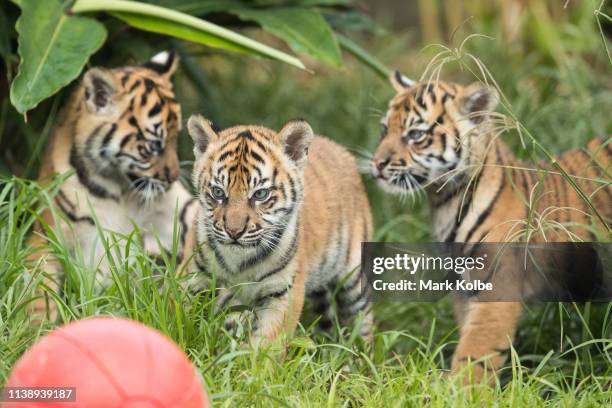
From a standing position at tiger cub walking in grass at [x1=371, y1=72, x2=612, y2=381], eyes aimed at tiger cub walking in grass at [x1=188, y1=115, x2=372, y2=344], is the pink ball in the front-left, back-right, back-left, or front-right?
front-left

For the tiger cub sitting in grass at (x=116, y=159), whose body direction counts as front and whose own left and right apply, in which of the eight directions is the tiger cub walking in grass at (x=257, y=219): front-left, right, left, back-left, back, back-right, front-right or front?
front

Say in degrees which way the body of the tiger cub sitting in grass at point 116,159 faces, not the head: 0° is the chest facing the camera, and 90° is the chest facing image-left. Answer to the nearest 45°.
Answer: approximately 315°

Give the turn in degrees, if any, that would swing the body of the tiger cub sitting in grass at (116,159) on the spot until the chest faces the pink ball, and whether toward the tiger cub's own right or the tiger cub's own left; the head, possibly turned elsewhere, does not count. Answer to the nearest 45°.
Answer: approximately 45° to the tiger cub's own right

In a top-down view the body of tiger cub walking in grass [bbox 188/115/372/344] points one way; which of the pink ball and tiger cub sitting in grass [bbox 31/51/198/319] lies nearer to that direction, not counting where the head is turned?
the pink ball

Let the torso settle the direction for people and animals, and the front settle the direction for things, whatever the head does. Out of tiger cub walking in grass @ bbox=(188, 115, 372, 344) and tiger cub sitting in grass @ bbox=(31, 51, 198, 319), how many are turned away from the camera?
0

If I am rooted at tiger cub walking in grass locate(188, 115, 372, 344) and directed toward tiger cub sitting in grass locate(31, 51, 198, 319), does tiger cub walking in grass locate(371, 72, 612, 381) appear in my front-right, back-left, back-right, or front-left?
back-right

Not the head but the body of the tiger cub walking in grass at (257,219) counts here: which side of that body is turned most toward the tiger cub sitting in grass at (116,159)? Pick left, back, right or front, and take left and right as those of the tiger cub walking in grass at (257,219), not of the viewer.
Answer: right

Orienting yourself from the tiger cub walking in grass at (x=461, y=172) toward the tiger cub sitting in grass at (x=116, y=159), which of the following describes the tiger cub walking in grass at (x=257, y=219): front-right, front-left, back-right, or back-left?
front-left

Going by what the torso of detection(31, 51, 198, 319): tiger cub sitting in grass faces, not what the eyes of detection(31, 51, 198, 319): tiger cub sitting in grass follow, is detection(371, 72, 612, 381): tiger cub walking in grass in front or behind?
in front

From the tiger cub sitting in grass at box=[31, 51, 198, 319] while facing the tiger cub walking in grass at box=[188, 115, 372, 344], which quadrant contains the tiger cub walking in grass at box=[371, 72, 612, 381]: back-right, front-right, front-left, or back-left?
front-left

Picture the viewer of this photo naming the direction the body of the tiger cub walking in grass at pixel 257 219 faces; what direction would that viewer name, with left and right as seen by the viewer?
facing the viewer and to the left of the viewer

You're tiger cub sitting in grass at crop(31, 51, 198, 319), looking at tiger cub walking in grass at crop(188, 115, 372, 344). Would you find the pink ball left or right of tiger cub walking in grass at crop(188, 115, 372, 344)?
right
